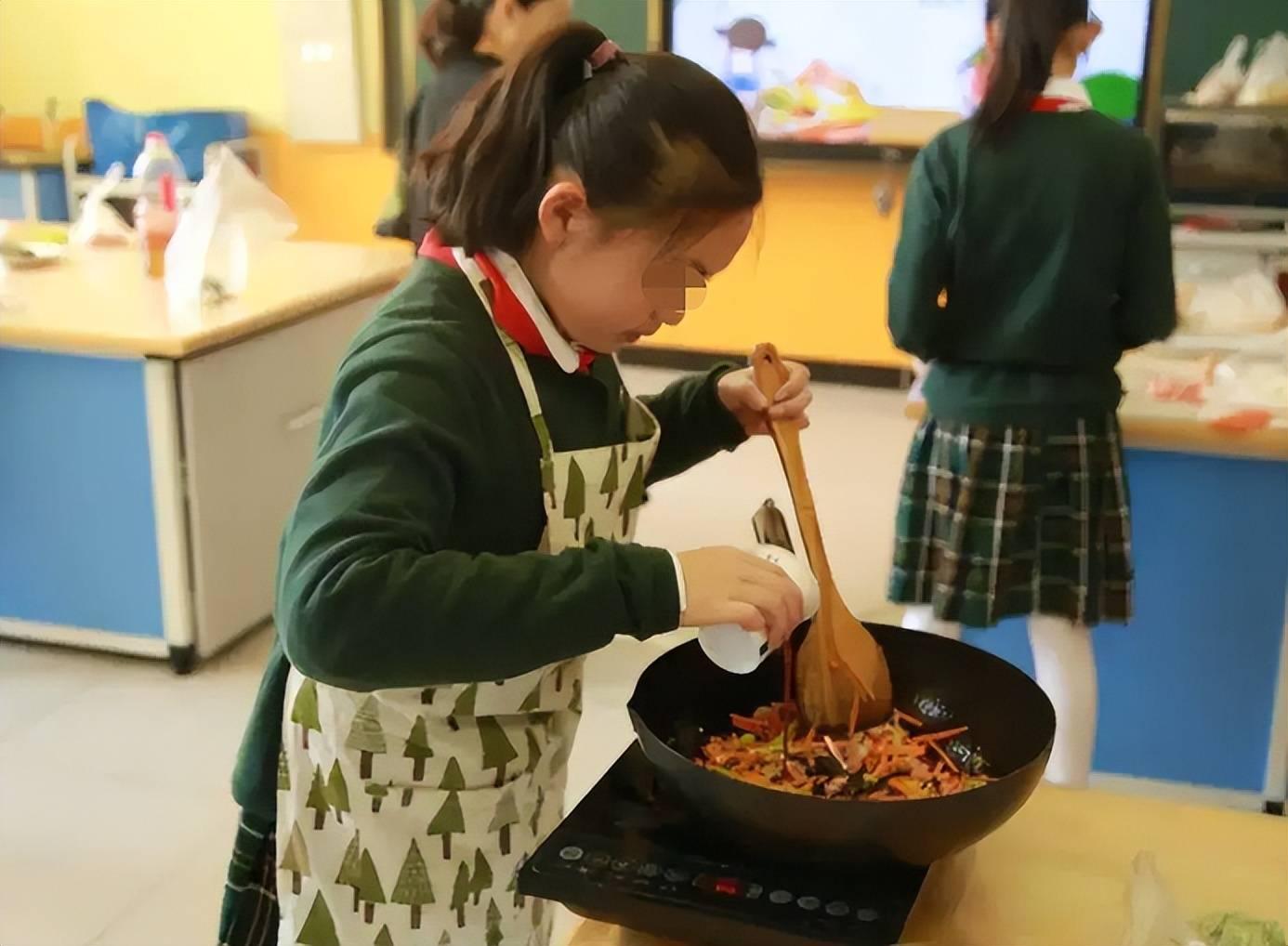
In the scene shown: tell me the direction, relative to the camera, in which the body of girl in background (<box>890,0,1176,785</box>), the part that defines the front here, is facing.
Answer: away from the camera

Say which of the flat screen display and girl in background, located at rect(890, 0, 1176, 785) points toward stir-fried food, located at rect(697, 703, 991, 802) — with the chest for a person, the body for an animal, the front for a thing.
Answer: the flat screen display

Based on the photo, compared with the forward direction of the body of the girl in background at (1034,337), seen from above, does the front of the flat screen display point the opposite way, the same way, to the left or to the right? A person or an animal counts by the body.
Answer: the opposite way

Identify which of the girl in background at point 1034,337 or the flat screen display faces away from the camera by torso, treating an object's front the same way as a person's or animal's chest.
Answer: the girl in background

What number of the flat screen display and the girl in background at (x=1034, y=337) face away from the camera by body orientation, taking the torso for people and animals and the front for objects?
1

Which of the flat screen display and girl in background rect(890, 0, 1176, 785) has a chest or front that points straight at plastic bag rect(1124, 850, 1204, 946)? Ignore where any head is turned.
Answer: the flat screen display

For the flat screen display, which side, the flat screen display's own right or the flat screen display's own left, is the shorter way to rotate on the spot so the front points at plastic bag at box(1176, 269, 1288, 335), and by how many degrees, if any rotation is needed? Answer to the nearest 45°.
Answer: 0° — it already faces it

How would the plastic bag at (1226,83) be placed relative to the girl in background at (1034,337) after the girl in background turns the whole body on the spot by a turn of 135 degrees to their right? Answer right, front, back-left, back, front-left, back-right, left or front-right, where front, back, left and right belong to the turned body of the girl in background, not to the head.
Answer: back-left

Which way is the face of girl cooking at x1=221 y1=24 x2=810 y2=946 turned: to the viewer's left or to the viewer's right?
to the viewer's right

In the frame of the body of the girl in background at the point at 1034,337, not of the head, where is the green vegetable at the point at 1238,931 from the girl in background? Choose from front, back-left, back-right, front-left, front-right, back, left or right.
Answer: back

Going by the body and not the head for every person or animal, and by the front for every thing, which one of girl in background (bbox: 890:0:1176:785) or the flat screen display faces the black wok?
the flat screen display

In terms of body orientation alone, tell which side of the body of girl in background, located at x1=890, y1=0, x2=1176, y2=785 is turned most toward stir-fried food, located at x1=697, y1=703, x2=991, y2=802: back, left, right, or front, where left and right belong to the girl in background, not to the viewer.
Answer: back

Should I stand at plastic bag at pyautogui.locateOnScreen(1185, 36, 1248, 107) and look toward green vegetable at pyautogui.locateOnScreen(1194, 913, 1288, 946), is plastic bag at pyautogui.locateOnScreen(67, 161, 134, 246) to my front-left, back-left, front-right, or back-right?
front-right

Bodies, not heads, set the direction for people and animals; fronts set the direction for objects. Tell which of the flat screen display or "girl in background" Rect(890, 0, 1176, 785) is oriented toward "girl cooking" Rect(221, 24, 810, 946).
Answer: the flat screen display

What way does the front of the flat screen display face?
toward the camera

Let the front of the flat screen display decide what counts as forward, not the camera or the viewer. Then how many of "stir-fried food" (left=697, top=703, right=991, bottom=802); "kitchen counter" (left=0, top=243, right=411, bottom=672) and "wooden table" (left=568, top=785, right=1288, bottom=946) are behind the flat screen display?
0

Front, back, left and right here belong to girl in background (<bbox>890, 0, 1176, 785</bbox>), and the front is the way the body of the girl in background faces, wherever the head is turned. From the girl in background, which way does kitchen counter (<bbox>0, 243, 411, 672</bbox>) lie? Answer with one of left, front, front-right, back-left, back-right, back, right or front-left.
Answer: left

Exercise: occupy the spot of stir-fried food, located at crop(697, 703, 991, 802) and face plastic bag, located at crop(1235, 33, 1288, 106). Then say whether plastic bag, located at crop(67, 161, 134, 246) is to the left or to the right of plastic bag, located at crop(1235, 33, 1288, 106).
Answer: left
